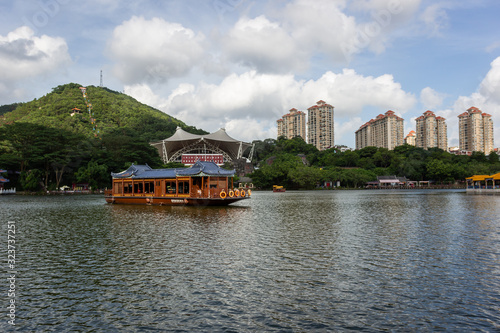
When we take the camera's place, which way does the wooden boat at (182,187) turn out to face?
facing the viewer and to the right of the viewer
